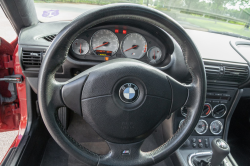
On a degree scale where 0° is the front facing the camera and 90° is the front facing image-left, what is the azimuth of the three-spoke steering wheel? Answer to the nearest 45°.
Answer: approximately 0°
